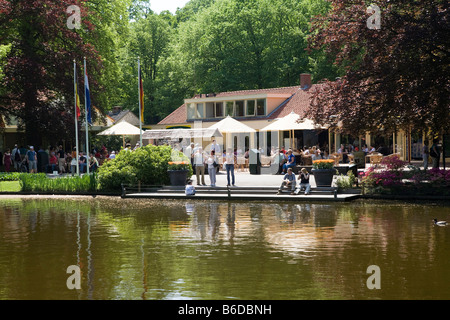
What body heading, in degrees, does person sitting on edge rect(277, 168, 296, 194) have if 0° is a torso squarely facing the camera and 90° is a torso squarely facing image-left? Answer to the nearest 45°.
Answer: approximately 45°

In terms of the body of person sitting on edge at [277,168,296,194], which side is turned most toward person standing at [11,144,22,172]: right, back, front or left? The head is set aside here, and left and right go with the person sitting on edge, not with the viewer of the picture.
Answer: right

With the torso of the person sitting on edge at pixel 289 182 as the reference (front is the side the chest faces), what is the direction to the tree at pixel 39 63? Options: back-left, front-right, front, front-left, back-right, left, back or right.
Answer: right

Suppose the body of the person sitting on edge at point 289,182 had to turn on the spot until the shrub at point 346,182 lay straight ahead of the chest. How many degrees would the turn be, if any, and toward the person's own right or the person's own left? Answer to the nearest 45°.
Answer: approximately 135° to the person's own left

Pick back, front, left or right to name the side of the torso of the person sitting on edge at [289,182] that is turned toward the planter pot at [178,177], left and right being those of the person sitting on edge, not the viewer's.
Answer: right

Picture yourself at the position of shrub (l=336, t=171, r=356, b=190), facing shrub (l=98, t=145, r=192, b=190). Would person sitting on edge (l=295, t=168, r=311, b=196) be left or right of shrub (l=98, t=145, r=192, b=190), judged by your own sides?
left

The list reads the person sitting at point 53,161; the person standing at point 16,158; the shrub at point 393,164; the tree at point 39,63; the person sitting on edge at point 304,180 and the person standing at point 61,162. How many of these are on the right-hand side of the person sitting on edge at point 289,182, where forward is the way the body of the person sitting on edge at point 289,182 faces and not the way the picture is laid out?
4

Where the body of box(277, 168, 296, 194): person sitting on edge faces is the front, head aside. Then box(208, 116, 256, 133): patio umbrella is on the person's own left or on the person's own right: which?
on the person's own right

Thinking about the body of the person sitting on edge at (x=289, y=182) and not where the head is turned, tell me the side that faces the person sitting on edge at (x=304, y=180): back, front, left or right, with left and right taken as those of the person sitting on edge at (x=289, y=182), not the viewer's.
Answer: left

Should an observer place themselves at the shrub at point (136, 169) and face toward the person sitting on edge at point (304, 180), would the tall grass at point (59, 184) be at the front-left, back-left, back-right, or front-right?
back-right

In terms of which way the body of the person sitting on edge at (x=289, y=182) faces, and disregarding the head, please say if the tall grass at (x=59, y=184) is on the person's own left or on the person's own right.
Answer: on the person's own right

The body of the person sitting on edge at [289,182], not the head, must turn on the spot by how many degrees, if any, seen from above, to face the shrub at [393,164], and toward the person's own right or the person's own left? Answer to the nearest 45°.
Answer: approximately 135° to the person's own left

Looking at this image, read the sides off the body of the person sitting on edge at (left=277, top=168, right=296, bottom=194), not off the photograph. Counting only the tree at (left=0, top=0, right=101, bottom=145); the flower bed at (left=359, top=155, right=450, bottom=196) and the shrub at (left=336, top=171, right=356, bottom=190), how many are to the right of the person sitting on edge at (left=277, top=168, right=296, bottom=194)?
1

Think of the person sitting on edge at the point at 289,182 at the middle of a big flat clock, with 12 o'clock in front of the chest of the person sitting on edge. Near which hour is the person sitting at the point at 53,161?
The person sitting is roughly at 3 o'clock from the person sitting on edge.

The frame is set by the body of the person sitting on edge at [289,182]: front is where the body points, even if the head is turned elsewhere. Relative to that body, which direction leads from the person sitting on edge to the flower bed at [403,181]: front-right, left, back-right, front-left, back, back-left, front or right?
back-left
